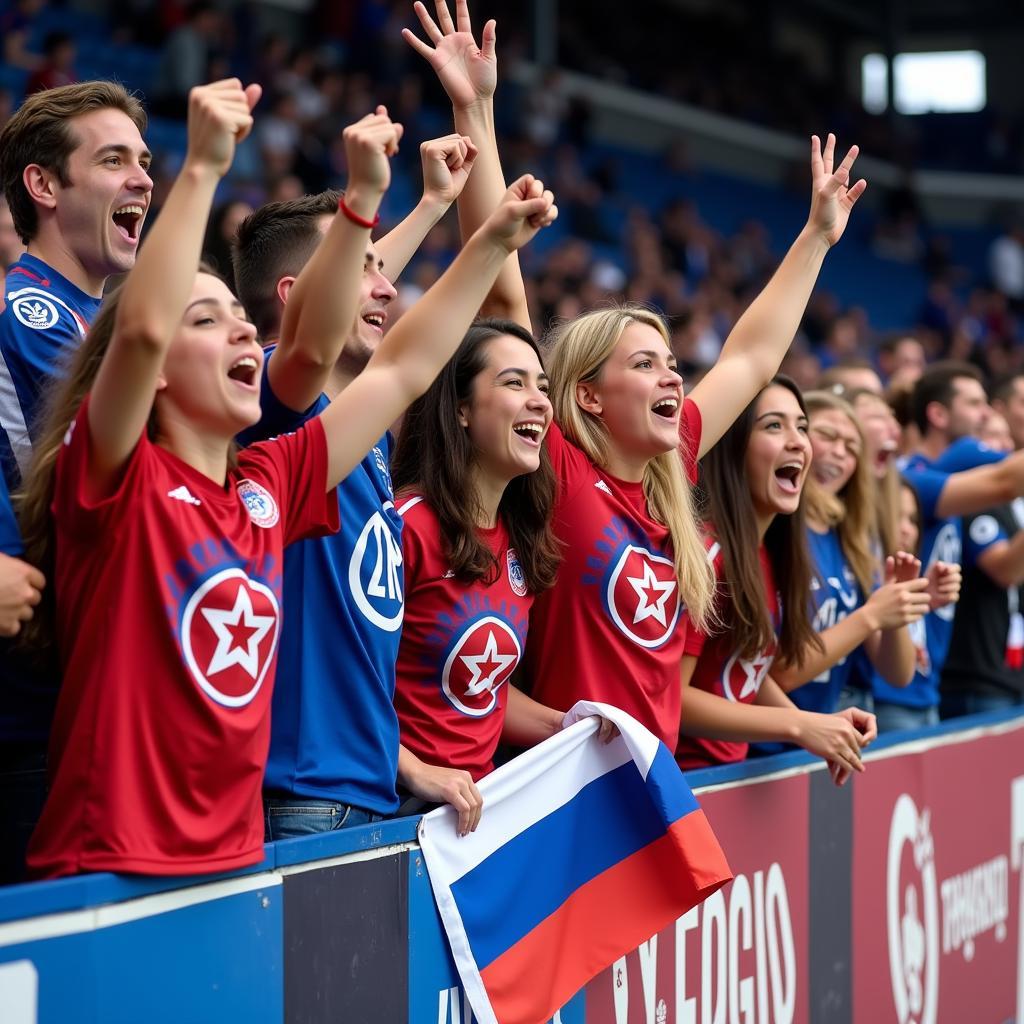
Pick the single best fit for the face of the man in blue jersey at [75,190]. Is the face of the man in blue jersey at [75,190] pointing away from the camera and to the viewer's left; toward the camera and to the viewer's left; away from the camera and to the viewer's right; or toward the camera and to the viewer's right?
toward the camera and to the viewer's right

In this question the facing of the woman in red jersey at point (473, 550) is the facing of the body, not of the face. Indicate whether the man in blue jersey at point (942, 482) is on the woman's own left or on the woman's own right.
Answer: on the woman's own left

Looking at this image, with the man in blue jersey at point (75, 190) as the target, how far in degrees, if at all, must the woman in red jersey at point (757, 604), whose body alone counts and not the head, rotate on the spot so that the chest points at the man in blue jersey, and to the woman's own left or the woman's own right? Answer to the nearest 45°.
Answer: approximately 90° to the woman's own right

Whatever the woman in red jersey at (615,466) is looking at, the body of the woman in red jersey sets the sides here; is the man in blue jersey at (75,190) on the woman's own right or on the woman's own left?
on the woman's own right

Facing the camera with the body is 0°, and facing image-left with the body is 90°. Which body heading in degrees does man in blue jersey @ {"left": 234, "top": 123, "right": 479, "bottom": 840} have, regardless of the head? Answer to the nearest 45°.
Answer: approximately 315°

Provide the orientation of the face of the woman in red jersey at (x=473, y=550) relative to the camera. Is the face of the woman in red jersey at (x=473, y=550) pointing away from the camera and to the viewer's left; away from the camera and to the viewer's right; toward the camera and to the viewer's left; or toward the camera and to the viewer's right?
toward the camera and to the viewer's right
